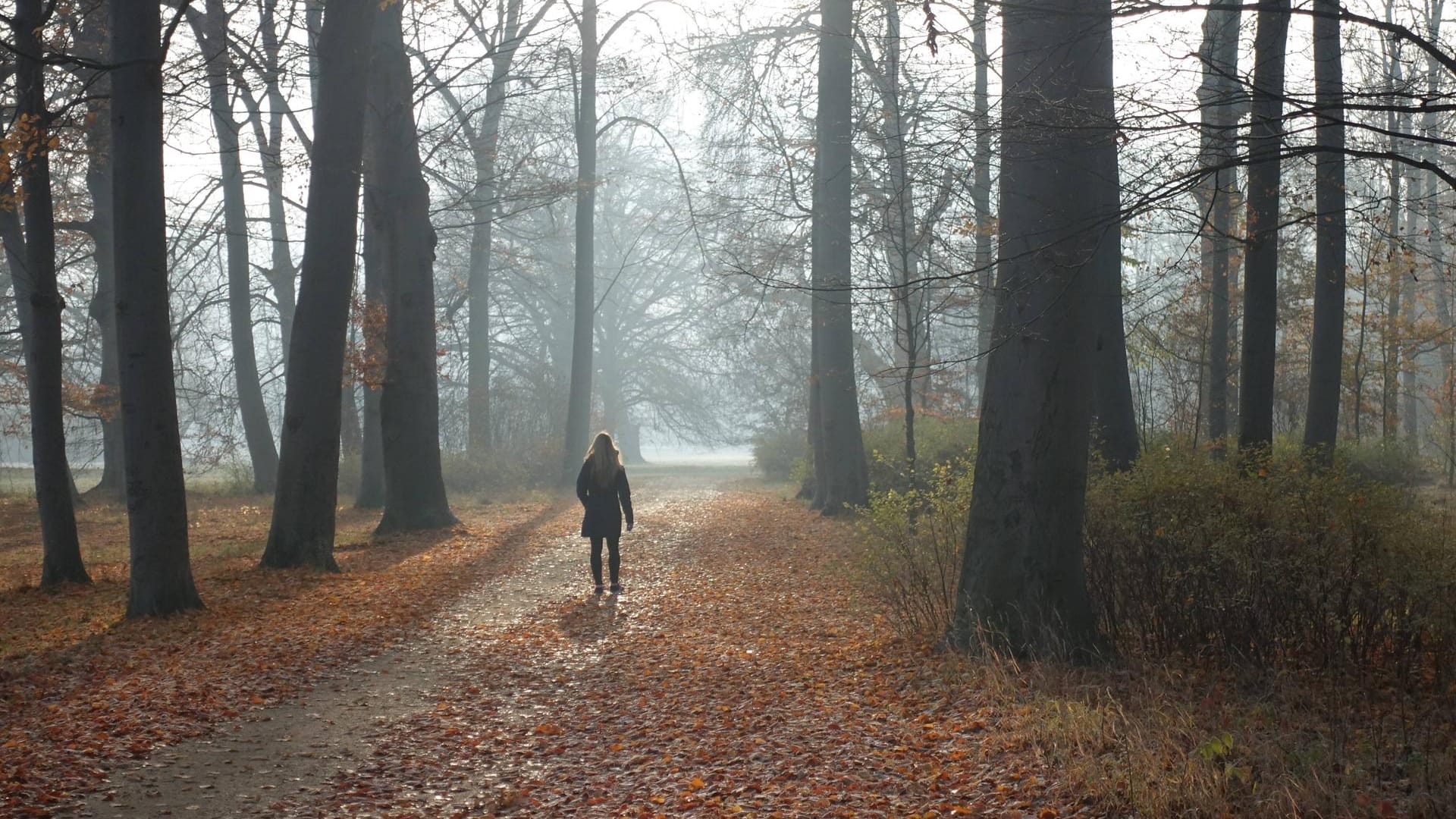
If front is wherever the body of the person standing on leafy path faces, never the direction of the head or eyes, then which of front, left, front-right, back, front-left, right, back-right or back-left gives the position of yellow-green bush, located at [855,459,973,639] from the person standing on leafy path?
back-right

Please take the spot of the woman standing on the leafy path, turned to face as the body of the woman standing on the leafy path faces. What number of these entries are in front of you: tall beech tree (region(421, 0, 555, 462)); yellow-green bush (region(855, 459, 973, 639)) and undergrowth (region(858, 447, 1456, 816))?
1

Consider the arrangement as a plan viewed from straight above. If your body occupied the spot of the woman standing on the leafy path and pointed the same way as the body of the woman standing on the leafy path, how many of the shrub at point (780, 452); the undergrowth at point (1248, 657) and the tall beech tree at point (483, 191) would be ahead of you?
2

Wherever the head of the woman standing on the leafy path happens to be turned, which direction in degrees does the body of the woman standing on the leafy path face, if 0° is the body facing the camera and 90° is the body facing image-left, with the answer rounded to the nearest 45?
approximately 180°

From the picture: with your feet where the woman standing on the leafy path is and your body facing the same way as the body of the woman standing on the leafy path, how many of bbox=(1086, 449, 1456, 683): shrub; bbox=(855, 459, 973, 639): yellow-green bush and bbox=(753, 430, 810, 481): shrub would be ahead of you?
1

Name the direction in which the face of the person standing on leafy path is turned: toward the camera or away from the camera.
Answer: away from the camera

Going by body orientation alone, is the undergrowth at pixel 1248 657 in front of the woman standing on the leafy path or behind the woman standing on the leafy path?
behind

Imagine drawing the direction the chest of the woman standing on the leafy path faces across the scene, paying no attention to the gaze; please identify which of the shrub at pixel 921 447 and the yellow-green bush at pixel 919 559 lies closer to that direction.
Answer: the shrub

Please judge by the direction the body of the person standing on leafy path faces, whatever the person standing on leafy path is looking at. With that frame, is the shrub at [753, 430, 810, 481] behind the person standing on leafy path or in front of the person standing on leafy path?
in front

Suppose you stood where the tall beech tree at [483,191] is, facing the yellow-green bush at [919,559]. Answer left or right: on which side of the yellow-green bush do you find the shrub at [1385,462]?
left

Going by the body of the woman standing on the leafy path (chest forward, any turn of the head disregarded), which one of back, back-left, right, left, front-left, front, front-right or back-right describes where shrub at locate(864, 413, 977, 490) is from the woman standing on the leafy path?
front-right

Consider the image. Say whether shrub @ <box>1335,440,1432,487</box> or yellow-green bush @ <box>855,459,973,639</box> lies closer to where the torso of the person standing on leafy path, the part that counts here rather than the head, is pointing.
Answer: the shrub

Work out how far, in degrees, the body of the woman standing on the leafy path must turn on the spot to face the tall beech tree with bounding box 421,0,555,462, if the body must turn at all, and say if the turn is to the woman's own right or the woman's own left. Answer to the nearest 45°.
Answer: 0° — they already face it
